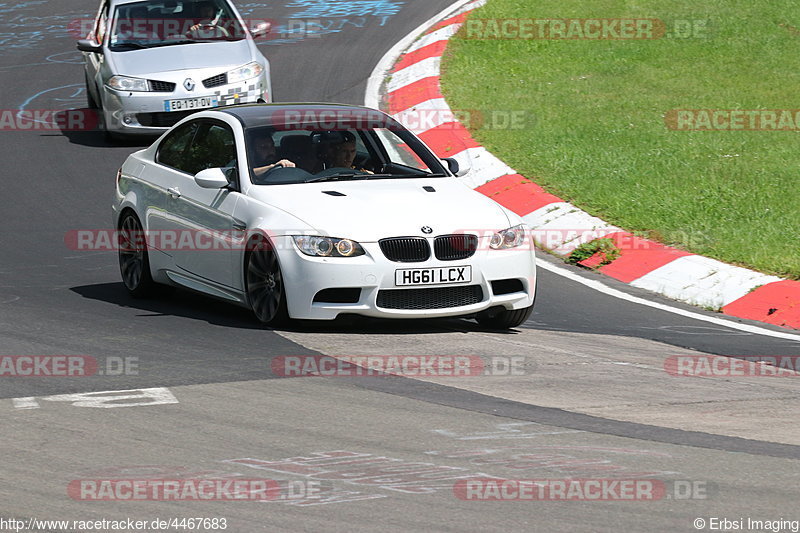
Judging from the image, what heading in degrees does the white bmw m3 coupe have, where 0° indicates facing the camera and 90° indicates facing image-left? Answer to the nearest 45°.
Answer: approximately 315°

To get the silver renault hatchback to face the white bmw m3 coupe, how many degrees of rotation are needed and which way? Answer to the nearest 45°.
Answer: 0° — it already faces it

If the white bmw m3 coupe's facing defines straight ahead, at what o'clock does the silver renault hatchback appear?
The silver renault hatchback is roughly at 7 o'clock from the white bmw m3 coupe.

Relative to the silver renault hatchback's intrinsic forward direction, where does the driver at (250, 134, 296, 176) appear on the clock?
The driver is roughly at 12 o'clock from the silver renault hatchback.

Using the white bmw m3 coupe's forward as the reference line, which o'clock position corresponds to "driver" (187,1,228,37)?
The driver is roughly at 7 o'clock from the white bmw m3 coupe.
